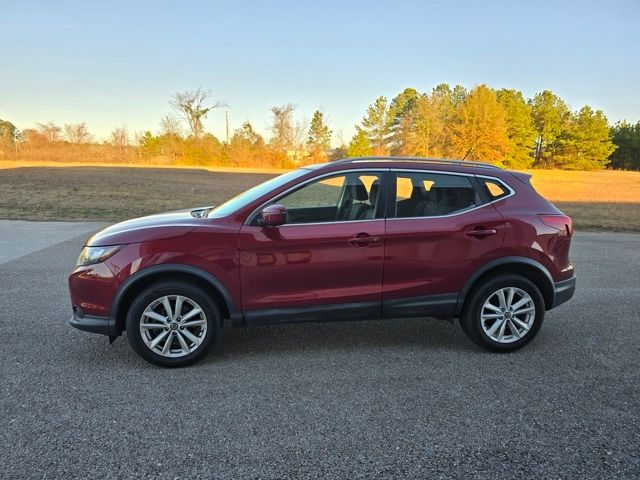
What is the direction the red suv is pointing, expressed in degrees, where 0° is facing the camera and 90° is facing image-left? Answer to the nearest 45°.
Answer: approximately 90°
